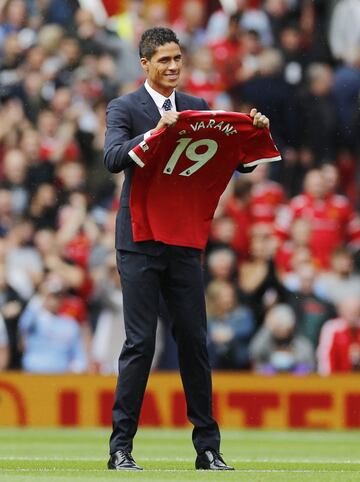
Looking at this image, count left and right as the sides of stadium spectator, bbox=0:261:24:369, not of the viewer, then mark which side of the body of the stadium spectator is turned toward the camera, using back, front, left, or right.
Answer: front

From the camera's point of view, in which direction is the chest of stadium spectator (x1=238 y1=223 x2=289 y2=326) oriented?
toward the camera

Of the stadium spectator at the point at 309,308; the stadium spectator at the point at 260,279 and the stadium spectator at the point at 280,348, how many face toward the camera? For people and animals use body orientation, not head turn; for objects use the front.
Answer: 3

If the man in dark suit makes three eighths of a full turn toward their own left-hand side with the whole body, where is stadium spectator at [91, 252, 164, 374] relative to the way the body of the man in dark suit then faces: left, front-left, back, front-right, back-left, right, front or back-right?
front

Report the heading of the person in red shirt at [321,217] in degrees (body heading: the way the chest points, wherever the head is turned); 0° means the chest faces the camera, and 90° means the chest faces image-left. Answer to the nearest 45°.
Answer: approximately 0°

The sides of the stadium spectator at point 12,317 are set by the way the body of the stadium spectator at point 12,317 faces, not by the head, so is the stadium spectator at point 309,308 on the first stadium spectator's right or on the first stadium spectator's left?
on the first stadium spectator's left

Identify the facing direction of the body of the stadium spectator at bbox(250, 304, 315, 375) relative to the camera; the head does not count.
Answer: toward the camera

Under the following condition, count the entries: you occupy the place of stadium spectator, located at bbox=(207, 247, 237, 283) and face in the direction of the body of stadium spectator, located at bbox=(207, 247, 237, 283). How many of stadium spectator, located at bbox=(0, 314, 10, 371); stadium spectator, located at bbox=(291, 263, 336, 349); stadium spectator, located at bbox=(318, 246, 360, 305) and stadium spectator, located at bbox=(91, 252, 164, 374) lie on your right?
2

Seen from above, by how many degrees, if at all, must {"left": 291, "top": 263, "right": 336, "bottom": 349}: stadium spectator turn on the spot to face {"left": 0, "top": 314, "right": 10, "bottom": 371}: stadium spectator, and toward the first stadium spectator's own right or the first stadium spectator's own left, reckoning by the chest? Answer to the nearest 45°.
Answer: approximately 90° to the first stadium spectator's own right

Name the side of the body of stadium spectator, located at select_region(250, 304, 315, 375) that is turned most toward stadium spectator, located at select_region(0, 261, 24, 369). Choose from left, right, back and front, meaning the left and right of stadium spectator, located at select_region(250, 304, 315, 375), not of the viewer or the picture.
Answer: right

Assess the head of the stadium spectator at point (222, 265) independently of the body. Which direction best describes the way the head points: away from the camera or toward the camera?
toward the camera
